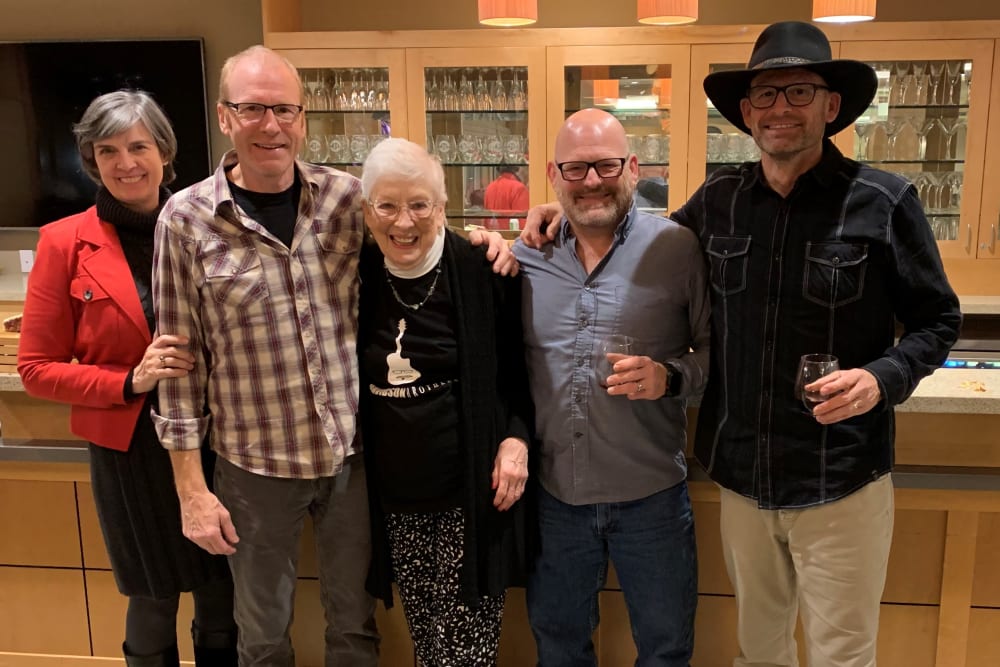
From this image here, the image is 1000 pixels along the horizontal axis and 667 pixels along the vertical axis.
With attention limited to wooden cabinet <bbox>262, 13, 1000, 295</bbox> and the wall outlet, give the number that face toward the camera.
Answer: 2

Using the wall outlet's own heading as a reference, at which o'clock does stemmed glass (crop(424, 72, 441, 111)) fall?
The stemmed glass is roughly at 10 o'clock from the wall outlet.

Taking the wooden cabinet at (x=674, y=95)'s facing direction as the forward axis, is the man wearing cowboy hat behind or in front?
in front

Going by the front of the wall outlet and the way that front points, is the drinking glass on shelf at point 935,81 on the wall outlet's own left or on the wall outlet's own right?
on the wall outlet's own left

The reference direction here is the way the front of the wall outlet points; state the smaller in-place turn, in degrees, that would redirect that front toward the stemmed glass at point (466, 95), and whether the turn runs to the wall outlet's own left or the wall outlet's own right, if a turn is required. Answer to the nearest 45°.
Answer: approximately 45° to the wall outlet's own left

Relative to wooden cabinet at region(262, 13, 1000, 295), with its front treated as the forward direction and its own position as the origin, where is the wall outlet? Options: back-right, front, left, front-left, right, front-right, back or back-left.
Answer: right

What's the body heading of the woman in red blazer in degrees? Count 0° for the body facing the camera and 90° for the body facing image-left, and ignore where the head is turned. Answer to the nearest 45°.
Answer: approximately 315°

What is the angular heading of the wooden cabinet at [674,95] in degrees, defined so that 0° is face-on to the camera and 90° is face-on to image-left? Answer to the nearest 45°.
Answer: approximately 0°

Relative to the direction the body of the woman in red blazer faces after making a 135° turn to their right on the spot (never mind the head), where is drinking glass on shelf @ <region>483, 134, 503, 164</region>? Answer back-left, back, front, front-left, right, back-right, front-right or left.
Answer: back-right
